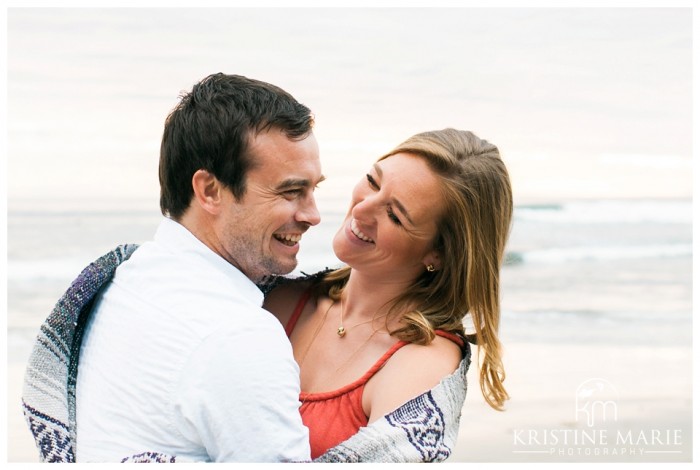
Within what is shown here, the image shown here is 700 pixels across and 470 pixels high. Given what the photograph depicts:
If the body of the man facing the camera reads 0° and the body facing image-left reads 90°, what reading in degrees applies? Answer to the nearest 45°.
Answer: approximately 225°

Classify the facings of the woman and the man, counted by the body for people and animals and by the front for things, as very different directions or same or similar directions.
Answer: very different directions

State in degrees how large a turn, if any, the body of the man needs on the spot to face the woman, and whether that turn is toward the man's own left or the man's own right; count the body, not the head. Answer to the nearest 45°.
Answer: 0° — they already face them

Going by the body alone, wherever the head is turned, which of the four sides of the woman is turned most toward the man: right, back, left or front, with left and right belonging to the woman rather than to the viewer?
front

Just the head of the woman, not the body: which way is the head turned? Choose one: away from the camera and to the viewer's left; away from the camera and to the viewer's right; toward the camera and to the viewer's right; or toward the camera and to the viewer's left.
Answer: toward the camera and to the viewer's left

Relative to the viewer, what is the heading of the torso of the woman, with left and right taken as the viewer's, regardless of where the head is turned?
facing the viewer and to the left of the viewer
